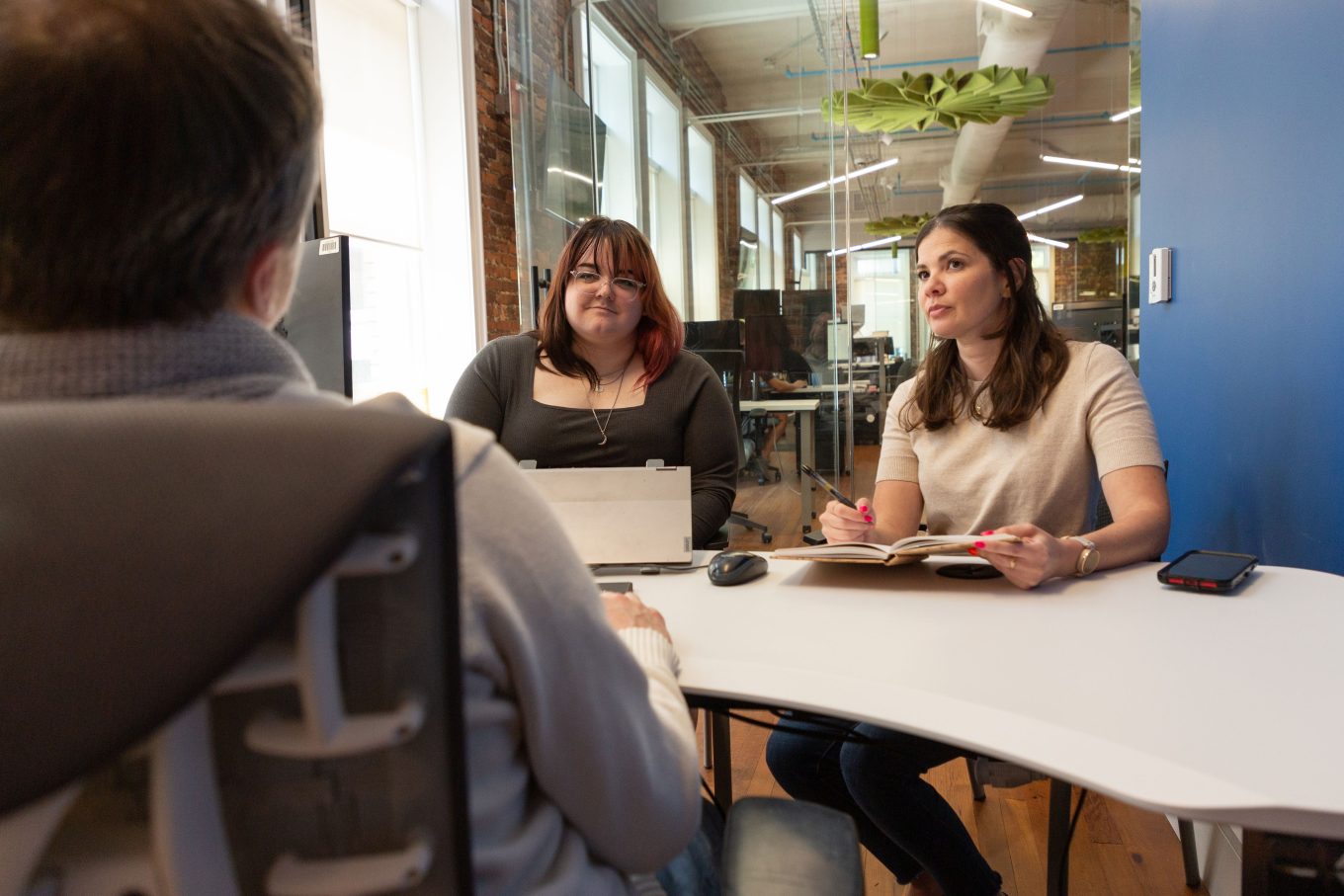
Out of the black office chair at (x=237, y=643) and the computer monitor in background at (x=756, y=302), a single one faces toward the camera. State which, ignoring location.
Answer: the computer monitor in background

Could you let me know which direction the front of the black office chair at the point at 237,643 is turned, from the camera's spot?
facing away from the viewer and to the right of the viewer

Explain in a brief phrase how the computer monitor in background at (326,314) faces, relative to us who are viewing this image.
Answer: facing away from the viewer and to the right of the viewer

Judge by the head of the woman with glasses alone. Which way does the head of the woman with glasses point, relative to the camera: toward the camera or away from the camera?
toward the camera

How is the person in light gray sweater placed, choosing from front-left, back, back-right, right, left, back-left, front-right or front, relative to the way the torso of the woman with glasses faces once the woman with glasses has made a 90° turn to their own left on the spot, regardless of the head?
right

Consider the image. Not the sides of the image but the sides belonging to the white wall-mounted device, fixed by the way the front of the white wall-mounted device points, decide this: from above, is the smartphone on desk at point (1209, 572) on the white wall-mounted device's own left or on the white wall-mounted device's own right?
on the white wall-mounted device's own left

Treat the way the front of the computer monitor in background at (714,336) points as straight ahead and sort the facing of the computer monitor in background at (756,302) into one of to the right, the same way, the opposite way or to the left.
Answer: the same way

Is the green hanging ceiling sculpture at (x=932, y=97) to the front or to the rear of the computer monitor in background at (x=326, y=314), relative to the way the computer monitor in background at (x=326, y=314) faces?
to the front

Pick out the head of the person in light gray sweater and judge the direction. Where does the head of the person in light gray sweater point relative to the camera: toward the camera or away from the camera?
away from the camera

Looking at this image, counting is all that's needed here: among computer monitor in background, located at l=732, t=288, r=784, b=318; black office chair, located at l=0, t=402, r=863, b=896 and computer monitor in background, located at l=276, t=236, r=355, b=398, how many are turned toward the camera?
1

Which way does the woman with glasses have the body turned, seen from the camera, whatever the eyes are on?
toward the camera
